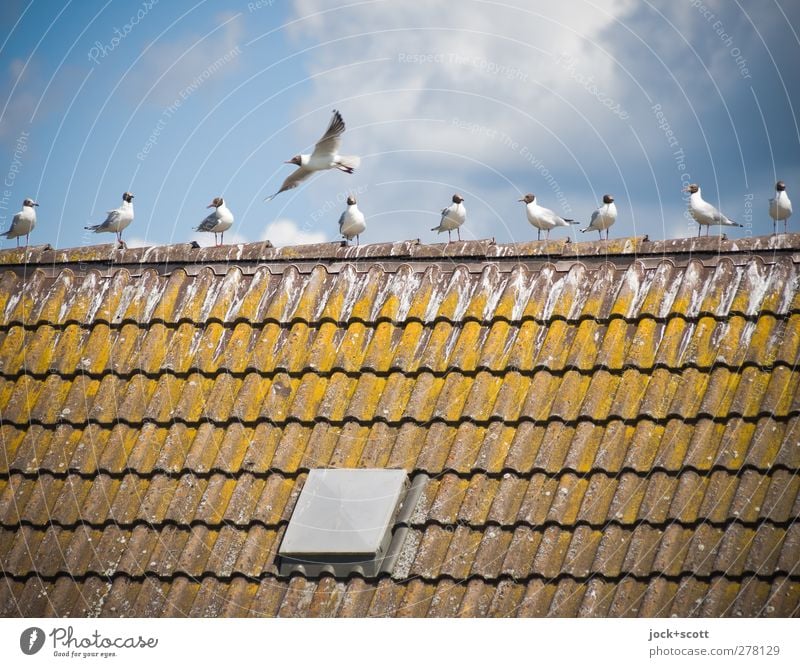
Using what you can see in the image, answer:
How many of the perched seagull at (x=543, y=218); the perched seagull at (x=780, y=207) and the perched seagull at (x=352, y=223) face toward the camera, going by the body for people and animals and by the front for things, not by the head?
2

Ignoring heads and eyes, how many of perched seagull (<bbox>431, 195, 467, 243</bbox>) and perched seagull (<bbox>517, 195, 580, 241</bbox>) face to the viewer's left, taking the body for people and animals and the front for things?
1

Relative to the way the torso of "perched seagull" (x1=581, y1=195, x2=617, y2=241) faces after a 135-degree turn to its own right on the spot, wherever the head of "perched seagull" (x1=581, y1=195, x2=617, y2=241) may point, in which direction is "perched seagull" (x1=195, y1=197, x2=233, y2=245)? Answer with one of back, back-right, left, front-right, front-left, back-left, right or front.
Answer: front

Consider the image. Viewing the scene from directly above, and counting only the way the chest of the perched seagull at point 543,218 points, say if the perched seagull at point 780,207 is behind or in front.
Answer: behind

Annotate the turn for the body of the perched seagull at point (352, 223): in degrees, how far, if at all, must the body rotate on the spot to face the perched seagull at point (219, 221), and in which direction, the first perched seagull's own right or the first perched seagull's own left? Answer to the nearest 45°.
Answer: approximately 135° to the first perched seagull's own right

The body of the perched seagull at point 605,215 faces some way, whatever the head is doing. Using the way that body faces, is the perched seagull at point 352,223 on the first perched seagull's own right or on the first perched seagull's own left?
on the first perched seagull's own right

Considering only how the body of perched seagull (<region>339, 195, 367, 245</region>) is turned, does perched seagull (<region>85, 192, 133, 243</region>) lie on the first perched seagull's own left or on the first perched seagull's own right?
on the first perched seagull's own right

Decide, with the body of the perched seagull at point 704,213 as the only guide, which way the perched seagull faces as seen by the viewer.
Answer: to the viewer's left

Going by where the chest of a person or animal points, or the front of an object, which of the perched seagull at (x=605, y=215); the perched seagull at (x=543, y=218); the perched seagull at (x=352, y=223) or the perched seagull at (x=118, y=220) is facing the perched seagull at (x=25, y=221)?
the perched seagull at (x=543, y=218)

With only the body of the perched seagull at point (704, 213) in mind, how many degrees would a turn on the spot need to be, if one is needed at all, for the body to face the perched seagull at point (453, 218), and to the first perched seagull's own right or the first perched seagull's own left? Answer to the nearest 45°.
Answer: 0° — it already faces it

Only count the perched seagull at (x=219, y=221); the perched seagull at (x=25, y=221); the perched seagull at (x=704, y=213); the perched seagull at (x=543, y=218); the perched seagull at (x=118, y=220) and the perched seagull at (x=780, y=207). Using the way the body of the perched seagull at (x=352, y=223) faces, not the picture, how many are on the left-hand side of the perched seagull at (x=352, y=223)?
3

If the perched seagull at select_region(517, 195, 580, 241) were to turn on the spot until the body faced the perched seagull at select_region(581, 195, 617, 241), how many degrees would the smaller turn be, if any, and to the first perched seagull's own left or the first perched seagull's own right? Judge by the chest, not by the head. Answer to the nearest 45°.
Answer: approximately 180°

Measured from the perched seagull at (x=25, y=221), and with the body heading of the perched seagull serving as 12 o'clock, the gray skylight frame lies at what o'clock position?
The gray skylight frame is roughly at 1 o'clock from the perched seagull.

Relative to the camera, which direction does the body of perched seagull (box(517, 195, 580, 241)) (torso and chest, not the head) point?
to the viewer's left
